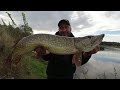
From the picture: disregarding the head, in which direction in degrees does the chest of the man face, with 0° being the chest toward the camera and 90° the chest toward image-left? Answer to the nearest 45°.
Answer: approximately 0°
